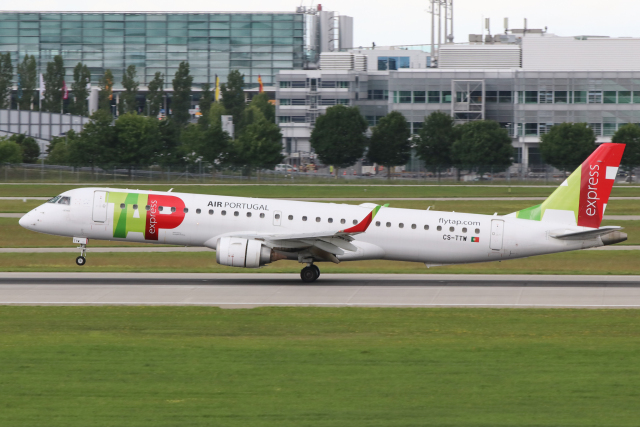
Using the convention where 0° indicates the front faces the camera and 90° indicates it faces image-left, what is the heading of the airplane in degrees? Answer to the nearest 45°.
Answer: approximately 90°
